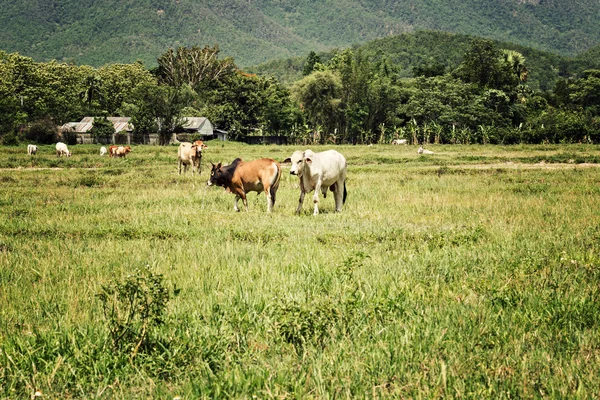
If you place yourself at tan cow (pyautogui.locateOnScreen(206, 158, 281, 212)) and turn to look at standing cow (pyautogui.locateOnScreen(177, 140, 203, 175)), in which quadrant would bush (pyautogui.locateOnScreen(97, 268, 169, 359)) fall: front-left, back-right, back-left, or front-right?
back-left

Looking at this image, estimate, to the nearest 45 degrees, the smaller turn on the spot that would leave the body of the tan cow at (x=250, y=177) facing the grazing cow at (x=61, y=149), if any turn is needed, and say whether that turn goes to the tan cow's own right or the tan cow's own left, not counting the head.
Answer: approximately 45° to the tan cow's own right

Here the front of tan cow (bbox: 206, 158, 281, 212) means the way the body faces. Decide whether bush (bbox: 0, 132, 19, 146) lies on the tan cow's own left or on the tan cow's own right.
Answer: on the tan cow's own right

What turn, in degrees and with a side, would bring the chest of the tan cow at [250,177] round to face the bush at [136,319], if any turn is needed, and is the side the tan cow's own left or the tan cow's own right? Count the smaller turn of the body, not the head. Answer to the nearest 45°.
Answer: approximately 90° to the tan cow's own left

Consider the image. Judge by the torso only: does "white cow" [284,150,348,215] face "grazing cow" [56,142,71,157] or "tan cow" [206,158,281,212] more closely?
the tan cow

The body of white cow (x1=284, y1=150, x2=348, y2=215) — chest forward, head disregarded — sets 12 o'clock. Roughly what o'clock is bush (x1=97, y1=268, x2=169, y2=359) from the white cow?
The bush is roughly at 11 o'clock from the white cow.

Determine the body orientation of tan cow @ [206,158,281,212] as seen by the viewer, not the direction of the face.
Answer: to the viewer's left

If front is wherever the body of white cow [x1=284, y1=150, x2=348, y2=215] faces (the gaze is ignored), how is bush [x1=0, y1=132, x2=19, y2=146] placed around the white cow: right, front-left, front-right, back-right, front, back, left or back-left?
right
